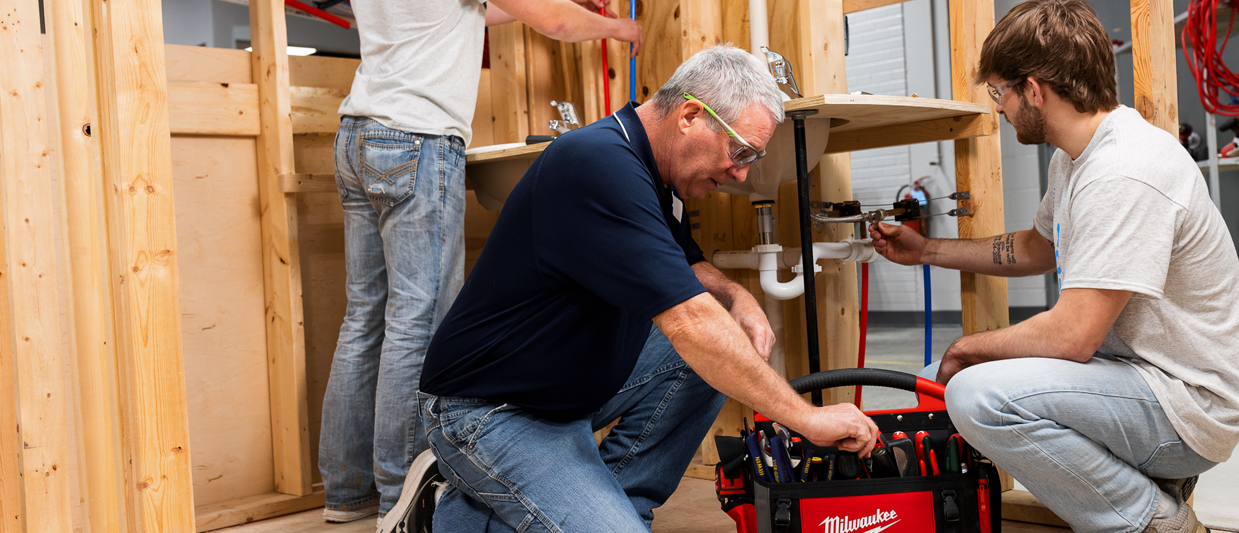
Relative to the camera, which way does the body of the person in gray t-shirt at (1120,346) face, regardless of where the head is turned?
to the viewer's left

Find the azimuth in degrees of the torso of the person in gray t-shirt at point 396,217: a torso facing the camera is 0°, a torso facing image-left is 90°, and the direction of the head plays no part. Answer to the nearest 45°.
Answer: approximately 225°

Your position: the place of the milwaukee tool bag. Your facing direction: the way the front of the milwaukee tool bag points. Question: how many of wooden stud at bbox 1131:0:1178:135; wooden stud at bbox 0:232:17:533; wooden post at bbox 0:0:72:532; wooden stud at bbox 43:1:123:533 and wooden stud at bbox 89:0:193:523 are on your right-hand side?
4

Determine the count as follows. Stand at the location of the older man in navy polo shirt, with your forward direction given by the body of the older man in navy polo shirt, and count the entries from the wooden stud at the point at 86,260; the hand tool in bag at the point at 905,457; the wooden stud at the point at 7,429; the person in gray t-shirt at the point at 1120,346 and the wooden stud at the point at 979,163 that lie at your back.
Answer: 2

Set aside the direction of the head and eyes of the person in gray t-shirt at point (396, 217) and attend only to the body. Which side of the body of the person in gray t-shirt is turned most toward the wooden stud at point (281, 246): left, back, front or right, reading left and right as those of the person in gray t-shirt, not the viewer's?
left

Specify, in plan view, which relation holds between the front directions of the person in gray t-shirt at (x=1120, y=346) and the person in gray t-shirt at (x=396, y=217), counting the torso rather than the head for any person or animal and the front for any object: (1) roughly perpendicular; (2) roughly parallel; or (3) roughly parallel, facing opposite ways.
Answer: roughly perpendicular

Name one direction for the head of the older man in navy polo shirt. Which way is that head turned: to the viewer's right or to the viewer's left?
to the viewer's right

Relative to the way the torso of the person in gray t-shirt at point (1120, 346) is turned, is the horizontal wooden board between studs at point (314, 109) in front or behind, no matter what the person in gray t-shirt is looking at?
in front

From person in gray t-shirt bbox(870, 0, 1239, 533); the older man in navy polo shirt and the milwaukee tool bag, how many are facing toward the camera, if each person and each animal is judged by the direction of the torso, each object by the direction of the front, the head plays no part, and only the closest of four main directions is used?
1

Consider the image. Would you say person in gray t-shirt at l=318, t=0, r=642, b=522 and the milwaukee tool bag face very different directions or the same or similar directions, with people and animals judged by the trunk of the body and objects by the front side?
very different directions

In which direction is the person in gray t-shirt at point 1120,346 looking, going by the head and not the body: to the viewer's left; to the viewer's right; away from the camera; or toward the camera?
to the viewer's left

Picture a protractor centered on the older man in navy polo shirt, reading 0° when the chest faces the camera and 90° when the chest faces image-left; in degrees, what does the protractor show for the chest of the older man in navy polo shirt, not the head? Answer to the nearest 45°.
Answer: approximately 270°

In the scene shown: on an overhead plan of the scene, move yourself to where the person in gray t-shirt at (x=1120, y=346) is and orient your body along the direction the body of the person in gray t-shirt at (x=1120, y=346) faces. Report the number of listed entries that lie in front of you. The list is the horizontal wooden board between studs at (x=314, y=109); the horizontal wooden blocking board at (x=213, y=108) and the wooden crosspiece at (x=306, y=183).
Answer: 3

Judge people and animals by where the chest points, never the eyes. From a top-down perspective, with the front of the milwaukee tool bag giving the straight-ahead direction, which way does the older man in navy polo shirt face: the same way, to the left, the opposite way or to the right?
to the left

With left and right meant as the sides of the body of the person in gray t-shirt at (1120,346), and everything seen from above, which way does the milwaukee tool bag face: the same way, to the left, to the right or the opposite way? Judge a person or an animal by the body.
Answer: to the left

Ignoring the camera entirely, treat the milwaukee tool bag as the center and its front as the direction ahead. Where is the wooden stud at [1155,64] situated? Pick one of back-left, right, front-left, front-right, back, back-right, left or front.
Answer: back-left

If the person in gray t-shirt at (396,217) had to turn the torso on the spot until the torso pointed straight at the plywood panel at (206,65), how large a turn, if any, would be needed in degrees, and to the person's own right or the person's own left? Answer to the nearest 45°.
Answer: approximately 90° to the person's own left
